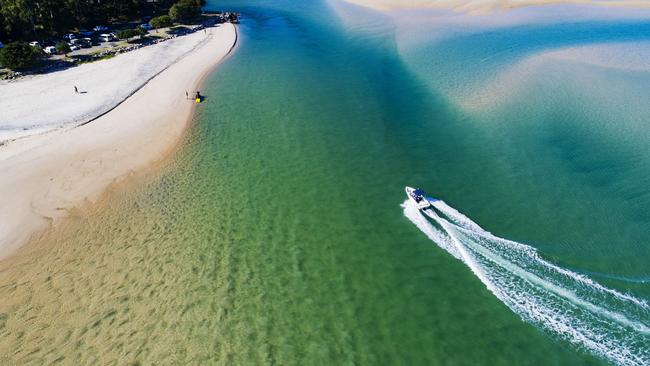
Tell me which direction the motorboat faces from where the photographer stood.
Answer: facing away from the viewer and to the left of the viewer
